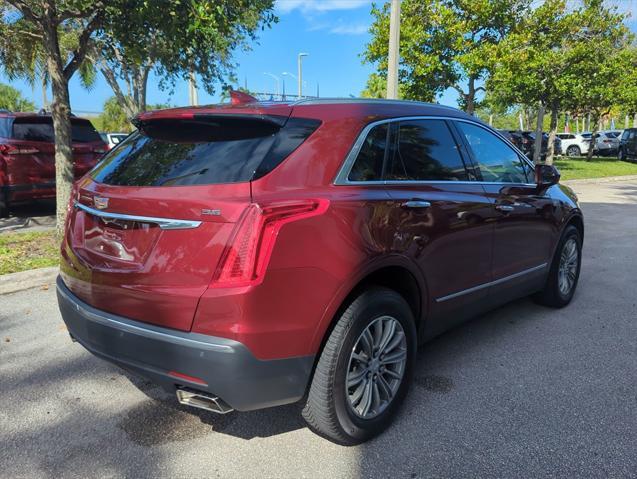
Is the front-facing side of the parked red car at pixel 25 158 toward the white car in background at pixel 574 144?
no

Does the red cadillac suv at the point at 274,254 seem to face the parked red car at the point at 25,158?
no

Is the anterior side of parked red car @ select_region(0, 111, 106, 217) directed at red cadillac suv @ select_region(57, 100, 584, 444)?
no

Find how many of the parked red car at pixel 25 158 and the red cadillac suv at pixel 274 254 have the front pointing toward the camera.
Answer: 0

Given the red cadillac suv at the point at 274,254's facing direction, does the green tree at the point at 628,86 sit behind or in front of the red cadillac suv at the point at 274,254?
in front

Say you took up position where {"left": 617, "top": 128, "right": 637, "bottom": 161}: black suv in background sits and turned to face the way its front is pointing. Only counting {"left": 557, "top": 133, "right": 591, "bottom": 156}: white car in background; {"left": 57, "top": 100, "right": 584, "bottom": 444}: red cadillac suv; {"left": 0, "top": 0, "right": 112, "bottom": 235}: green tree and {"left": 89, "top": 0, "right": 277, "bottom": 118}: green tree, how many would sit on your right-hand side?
1

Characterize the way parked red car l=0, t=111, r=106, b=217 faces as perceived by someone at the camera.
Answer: facing away from the viewer and to the left of the viewer

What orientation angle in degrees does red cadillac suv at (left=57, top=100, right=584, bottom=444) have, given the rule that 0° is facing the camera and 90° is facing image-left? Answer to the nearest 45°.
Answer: approximately 225°

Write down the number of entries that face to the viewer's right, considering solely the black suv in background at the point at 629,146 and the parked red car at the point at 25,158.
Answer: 0

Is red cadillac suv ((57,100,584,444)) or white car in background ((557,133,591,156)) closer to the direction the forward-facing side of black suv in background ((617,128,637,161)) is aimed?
the red cadillac suv

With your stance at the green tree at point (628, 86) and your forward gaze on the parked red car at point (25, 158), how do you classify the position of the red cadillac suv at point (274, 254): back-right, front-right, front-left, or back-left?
front-left

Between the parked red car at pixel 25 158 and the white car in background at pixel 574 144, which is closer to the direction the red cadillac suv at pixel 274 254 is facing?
the white car in background

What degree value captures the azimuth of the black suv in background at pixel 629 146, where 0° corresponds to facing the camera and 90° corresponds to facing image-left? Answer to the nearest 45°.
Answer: approximately 45°

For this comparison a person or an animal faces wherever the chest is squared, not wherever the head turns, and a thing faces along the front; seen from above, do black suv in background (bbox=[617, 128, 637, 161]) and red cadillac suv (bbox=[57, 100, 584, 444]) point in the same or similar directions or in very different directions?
very different directions

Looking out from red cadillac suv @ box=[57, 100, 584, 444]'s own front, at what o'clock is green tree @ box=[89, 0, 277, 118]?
The green tree is roughly at 10 o'clock from the red cadillac suv.
